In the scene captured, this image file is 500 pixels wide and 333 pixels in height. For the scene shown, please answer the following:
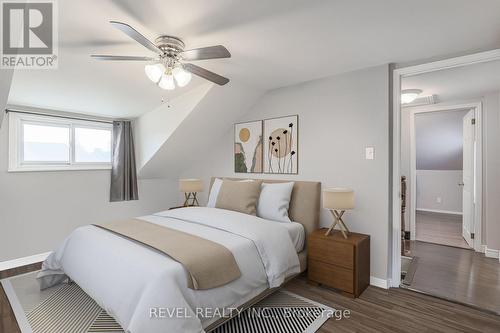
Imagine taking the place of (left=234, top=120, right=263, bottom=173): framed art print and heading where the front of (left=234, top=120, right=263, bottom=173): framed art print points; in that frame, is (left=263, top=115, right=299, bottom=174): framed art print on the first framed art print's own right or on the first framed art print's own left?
on the first framed art print's own left

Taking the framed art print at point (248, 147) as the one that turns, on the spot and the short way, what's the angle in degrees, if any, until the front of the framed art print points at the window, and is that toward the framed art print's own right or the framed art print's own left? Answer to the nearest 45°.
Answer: approximately 45° to the framed art print's own right

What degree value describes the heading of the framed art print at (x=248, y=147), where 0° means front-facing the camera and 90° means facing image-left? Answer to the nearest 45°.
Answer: approximately 45°

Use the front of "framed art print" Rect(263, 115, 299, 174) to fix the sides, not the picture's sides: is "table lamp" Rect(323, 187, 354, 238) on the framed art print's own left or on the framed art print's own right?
on the framed art print's own left

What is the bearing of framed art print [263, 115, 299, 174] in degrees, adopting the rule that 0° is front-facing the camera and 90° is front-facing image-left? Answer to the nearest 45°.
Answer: approximately 45°

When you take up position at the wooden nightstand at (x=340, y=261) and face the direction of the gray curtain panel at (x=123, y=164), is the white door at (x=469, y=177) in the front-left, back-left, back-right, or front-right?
back-right

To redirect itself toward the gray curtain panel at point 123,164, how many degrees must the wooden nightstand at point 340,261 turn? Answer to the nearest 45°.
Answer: approximately 45° to its right
